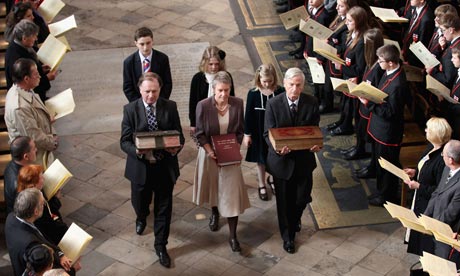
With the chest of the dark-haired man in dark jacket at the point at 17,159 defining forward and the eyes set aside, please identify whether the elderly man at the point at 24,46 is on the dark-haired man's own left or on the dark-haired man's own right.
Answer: on the dark-haired man's own left

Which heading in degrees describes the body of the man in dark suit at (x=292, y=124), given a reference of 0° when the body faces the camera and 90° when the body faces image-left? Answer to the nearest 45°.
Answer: approximately 0°

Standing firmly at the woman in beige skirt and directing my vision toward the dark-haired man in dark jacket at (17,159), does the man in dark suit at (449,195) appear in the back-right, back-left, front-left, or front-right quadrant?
back-left

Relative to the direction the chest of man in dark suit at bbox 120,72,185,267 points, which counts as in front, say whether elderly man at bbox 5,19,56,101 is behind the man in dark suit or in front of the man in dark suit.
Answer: behind

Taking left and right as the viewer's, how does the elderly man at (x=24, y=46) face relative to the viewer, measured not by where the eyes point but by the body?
facing to the right of the viewer

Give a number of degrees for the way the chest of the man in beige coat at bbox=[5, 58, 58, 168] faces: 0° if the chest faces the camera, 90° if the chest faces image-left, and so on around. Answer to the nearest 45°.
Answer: approximately 270°

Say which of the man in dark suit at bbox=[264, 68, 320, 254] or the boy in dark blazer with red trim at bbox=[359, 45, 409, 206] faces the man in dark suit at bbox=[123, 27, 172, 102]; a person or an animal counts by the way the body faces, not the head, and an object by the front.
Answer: the boy in dark blazer with red trim at bbox=[359, 45, 409, 206]

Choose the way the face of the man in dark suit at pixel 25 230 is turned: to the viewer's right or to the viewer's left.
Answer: to the viewer's right

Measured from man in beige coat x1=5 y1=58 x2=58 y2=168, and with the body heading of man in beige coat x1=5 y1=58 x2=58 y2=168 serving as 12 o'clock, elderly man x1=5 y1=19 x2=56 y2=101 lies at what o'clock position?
elderly man x1=5 y1=19 x2=56 y2=101 is roughly at 9 o'clock from man in beige coat x1=5 y1=58 x2=58 y2=168.

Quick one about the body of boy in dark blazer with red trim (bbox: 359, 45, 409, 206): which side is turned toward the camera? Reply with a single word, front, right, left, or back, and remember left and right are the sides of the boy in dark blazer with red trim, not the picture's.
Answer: left

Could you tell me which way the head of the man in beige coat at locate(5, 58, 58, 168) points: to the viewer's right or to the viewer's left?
to the viewer's right
